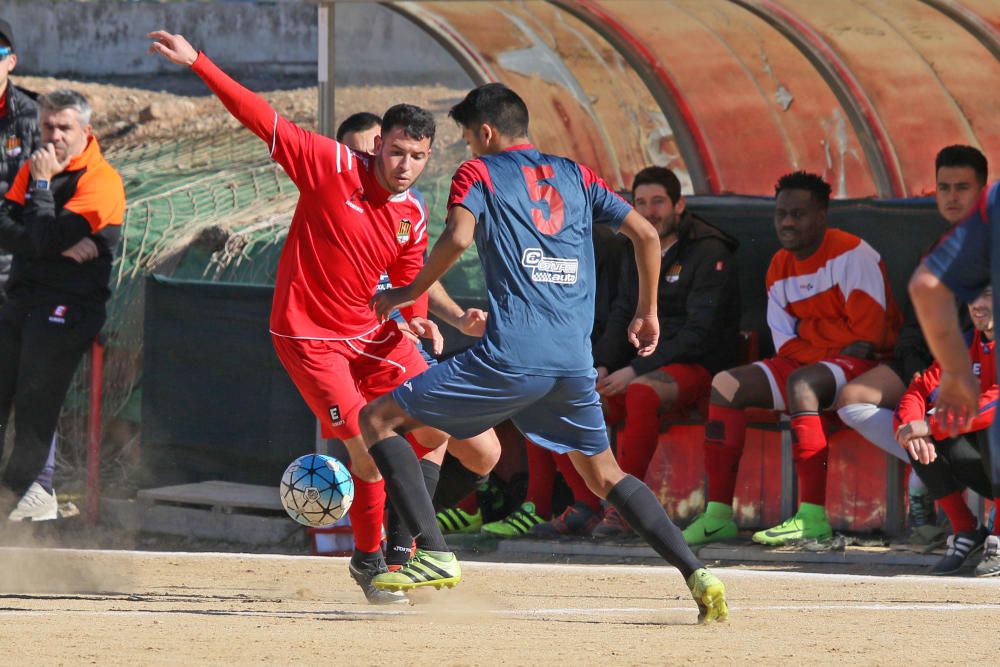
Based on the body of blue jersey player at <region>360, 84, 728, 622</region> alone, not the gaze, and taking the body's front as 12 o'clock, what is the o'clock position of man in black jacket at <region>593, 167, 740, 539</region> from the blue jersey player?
The man in black jacket is roughly at 2 o'clock from the blue jersey player.

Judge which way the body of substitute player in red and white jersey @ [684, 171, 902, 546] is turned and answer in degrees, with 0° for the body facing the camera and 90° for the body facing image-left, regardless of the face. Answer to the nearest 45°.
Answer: approximately 45°

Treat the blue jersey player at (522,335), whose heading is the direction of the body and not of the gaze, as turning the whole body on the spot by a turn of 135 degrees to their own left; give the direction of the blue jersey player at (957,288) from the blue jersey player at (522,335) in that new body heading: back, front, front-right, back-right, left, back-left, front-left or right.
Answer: front-left

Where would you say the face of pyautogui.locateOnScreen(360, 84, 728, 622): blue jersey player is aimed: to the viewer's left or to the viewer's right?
to the viewer's left

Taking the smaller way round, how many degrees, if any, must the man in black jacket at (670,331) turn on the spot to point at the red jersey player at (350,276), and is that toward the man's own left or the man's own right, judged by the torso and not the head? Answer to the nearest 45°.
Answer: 0° — they already face them

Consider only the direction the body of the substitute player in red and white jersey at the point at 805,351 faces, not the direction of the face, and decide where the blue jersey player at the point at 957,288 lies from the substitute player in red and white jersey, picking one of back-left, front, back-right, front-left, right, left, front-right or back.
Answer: front-left

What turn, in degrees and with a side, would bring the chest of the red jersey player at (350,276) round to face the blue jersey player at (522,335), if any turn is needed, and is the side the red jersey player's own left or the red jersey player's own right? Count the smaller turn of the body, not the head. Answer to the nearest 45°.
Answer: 0° — they already face them
